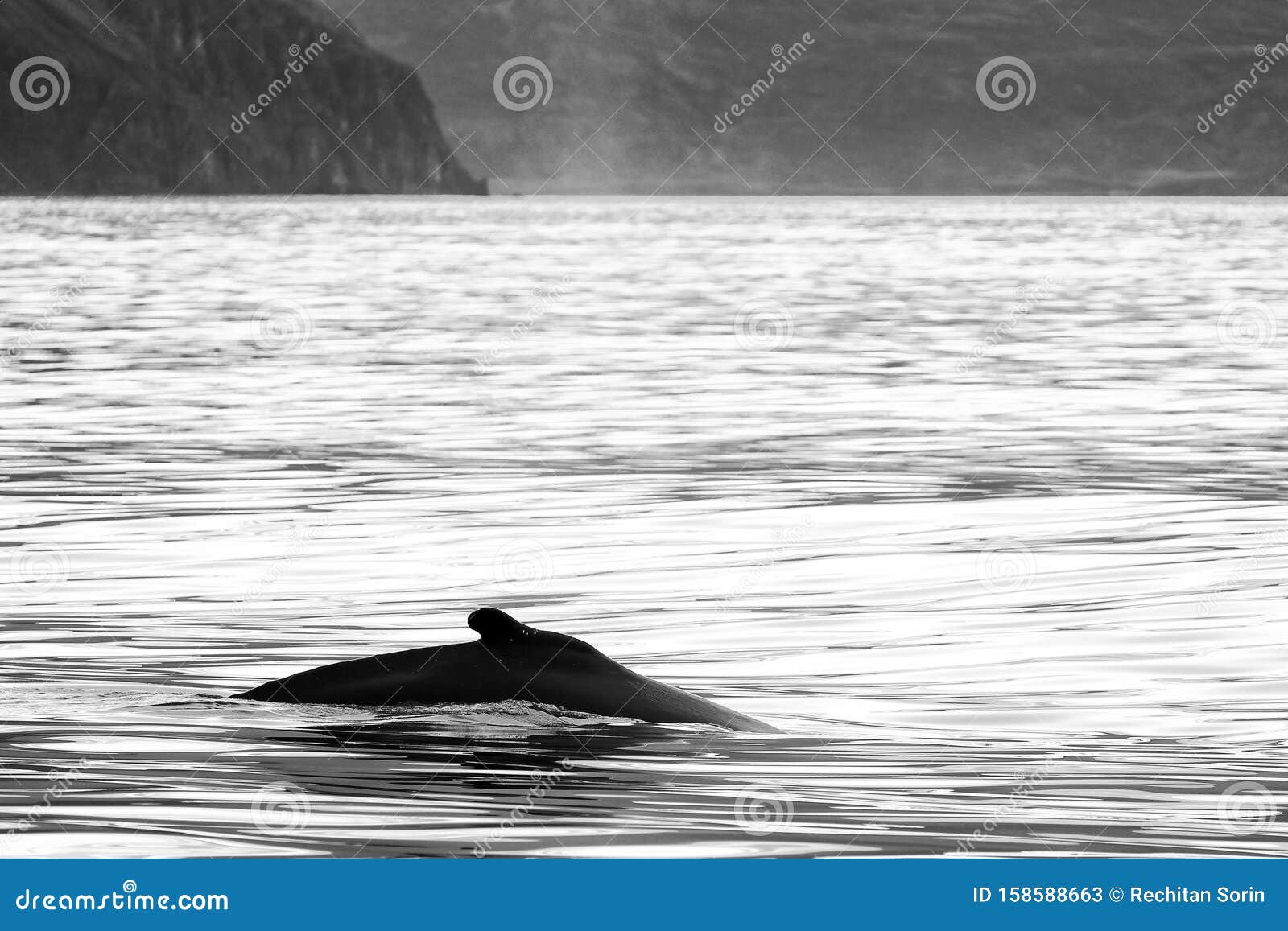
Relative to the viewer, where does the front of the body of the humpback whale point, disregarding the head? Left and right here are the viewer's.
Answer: facing to the right of the viewer
